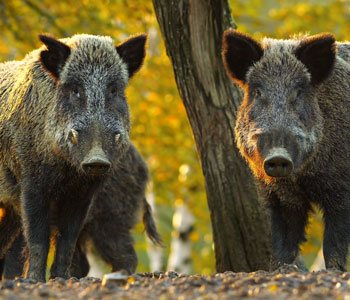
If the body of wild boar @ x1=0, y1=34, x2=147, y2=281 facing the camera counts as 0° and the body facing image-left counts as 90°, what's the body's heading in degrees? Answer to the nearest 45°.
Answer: approximately 315°

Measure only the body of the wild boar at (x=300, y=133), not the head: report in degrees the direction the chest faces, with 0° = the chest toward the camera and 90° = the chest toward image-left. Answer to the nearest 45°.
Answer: approximately 45°

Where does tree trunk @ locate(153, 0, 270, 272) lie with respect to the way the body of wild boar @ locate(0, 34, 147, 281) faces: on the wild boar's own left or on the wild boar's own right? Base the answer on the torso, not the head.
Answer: on the wild boar's own left

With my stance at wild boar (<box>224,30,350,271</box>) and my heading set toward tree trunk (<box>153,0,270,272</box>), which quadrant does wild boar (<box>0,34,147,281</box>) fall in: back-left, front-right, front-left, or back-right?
front-left

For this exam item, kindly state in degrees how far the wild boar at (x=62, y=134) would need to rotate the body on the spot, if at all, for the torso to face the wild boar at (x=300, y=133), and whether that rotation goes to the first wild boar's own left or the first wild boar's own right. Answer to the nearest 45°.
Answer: approximately 45° to the first wild boar's own left

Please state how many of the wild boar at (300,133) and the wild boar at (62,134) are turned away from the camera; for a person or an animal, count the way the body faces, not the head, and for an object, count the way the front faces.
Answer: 0

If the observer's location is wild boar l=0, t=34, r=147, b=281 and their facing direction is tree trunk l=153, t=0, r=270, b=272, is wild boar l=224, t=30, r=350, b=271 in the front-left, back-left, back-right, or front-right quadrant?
front-right

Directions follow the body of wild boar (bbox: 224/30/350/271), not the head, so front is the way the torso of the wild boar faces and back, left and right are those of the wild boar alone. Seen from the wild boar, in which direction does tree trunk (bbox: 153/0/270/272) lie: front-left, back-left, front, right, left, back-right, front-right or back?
right

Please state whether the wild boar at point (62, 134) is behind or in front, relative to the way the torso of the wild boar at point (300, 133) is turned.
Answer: in front

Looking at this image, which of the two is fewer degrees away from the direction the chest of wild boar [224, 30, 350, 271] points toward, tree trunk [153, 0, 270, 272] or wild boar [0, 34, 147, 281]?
the wild boar
